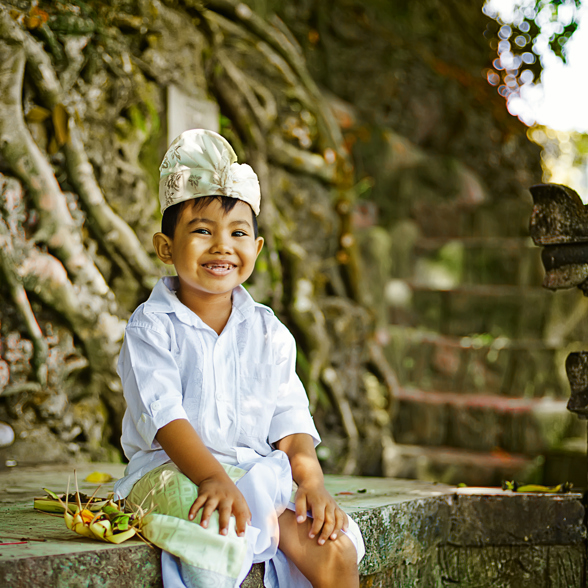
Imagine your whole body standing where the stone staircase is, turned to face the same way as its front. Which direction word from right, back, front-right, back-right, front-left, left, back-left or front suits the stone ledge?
front

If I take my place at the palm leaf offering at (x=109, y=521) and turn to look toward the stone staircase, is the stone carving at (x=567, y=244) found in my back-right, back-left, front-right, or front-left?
front-right

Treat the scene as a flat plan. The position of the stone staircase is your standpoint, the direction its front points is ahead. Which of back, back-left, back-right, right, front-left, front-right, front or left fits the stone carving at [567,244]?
front

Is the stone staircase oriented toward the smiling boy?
yes

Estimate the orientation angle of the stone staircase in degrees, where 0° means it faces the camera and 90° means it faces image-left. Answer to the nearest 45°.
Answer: approximately 0°

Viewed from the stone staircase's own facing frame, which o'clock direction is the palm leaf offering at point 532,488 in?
The palm leaf offering is roughly at 12 o'clock from the stone staircase.

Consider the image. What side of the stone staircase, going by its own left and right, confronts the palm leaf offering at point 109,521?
front
